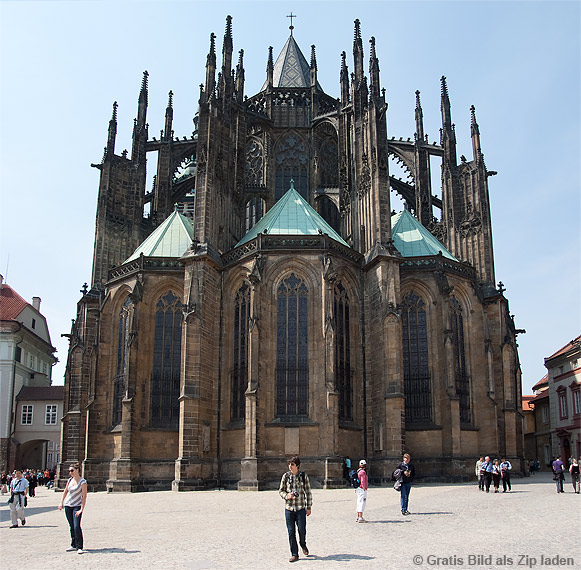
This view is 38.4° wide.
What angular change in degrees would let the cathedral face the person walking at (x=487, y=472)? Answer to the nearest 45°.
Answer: approximately 135° to its right

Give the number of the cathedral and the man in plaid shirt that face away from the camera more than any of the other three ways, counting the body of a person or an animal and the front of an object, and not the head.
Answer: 1

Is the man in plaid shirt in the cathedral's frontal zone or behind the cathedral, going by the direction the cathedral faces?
behind

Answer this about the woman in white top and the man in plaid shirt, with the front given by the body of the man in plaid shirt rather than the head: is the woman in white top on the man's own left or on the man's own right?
on the man's own right

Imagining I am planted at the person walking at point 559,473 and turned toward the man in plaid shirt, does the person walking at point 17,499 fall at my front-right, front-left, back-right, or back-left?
front-right

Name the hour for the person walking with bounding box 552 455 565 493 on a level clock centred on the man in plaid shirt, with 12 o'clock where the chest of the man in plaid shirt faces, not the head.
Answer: The person walking is roughly at 7 o'clock from the man in plaid shirt.

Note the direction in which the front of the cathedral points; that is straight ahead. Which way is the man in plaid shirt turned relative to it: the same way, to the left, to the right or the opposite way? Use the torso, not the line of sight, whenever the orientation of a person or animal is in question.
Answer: the opposite way

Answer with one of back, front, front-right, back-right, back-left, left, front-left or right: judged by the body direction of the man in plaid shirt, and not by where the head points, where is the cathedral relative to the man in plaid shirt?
back

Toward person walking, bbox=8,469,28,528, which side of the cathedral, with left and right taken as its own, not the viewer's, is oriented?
back

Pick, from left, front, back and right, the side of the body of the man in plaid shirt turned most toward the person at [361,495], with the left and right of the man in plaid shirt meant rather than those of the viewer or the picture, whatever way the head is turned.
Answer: back

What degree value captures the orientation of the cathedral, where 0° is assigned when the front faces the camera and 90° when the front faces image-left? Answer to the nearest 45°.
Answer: approximately 180°

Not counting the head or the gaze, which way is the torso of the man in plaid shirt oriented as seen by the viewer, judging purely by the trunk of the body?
toward the camera
